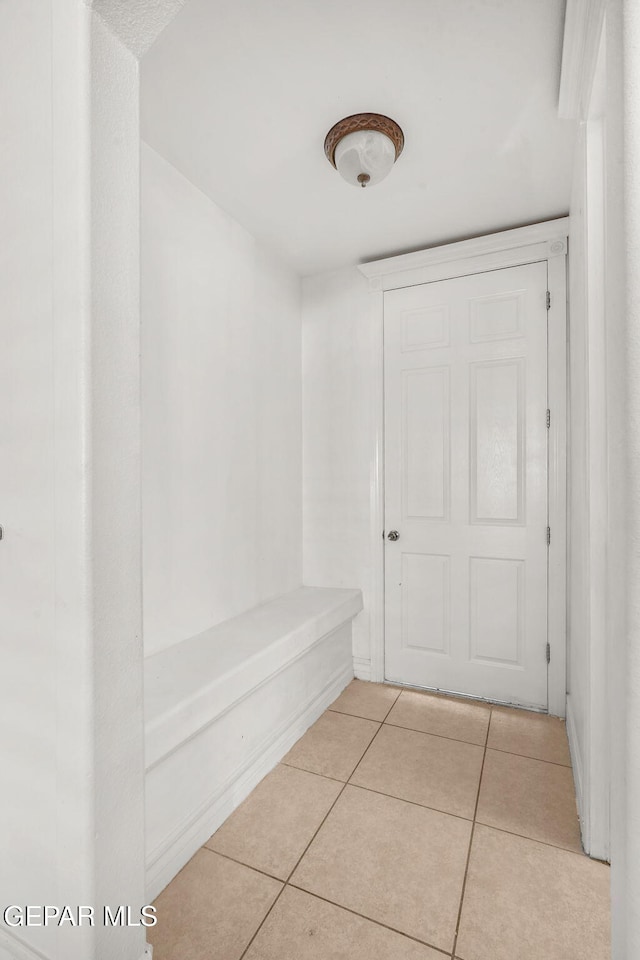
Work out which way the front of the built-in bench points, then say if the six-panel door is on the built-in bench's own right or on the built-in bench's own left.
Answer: on the built-in bench's own left

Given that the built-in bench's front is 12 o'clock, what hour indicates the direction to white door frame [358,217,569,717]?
The white door frame is roughly at 10 o'clock from the built-in bench.

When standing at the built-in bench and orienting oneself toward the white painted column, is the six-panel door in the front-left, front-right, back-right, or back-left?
back-left

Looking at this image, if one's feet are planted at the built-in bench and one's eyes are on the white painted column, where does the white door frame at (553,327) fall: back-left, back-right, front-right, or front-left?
back-left

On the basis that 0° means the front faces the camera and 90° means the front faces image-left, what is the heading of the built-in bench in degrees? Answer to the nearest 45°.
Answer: approximately 315°
